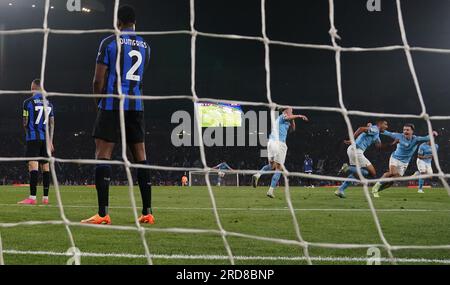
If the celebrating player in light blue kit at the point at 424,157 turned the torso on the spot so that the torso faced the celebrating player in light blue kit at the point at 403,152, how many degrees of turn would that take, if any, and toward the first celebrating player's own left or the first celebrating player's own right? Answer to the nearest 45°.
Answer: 0° — they already face them

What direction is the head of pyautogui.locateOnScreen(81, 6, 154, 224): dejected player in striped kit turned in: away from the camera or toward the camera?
away from the camera
